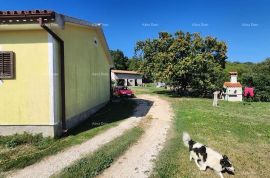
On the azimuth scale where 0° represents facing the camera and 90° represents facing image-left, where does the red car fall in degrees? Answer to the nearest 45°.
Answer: approximately 315°

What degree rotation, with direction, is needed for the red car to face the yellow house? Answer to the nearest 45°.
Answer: approximately 45° to its right

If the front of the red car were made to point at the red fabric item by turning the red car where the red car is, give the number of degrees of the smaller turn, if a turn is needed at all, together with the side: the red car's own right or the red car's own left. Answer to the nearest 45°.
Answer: approximately 45° to the red car's own left
